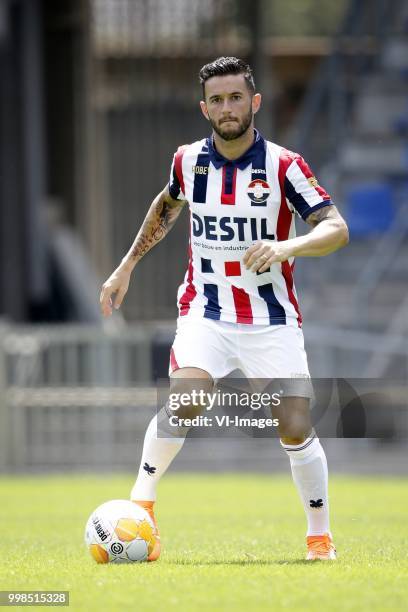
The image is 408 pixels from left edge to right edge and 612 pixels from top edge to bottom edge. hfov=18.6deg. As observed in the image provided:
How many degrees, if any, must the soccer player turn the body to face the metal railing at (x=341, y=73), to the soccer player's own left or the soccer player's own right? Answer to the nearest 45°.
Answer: approximately 180°

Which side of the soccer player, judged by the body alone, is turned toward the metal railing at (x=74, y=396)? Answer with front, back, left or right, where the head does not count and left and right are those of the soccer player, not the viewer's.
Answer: back

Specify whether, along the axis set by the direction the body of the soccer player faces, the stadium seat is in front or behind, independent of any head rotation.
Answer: behind

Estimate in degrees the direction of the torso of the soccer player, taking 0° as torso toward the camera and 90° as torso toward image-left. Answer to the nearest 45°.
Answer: approximately 0°

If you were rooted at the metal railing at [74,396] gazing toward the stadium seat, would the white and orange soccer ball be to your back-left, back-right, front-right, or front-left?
back-right
